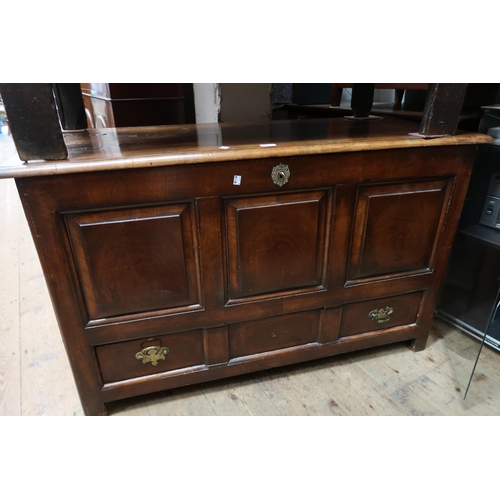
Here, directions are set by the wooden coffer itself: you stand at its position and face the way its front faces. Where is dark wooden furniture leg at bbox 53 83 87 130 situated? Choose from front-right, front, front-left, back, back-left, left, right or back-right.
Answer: back-right

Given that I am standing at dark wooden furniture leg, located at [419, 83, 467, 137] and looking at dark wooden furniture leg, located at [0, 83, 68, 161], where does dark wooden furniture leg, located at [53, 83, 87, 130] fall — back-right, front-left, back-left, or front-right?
front-right

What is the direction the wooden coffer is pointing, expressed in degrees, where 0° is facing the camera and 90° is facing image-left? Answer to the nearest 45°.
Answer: approximately 0°
